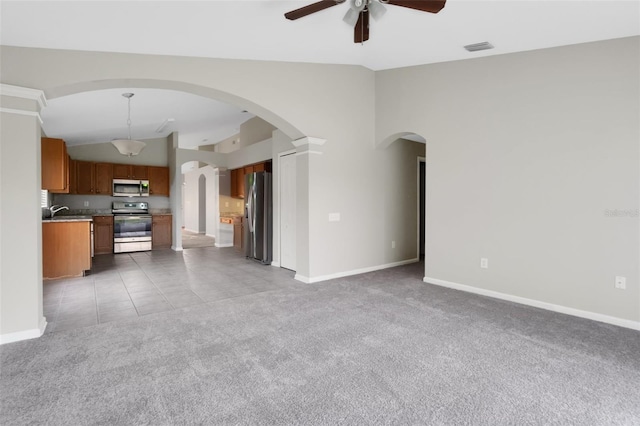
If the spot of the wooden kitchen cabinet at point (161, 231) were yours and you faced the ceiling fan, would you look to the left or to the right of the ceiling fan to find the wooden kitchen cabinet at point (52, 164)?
right

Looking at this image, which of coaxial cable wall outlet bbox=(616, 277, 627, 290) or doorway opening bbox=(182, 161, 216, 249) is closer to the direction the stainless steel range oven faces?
the coaxial cable wall outlet

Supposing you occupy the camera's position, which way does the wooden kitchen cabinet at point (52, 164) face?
facing to the right of the viewer

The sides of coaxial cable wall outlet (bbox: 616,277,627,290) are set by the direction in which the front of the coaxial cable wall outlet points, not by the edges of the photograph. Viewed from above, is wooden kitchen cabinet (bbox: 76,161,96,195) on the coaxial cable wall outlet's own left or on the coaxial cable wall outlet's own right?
on the coaxial cable wall outlet's own right
